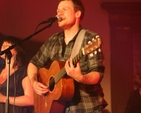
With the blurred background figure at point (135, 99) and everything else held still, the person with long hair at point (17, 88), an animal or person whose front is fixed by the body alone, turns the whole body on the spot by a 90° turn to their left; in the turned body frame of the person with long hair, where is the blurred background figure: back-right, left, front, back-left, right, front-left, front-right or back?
front-left
